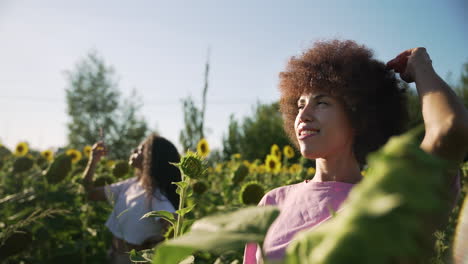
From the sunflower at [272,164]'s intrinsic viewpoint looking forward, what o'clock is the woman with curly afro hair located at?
The woman with curly afro hair is roughly at 12 o'clock from the sunflower.

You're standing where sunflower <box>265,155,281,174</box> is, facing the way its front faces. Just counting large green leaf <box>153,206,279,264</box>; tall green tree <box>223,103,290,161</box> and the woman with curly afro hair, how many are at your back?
1

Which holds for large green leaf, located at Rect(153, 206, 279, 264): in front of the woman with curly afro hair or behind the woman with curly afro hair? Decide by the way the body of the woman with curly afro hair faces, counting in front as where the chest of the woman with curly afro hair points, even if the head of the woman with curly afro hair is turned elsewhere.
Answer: in front

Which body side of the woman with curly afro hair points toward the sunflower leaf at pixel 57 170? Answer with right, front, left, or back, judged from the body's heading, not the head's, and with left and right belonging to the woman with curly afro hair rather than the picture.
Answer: right

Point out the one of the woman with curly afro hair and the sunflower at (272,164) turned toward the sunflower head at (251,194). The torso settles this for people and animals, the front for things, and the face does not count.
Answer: the sunflower

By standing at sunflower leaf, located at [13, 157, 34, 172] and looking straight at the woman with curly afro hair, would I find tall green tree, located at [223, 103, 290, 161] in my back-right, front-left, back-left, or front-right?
back-left

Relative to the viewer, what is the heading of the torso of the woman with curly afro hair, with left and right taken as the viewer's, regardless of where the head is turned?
facing the viewer and to the left of the viewer

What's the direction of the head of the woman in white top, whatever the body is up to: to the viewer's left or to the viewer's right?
to the viewer's left

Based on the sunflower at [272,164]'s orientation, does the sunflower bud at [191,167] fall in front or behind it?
in front

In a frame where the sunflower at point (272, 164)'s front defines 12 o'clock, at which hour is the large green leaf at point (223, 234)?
The large green leaf is roughly at 12 o'clock from the sunflower.

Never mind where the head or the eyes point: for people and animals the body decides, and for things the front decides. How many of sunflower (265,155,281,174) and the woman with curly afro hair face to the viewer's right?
0

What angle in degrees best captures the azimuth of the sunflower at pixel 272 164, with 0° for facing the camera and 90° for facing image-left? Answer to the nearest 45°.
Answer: approximately 0°

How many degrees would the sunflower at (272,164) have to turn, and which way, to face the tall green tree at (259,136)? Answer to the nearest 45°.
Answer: approximately 180°

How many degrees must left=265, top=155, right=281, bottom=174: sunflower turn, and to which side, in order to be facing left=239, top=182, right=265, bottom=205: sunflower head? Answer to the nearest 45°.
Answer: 0° — it already faces it

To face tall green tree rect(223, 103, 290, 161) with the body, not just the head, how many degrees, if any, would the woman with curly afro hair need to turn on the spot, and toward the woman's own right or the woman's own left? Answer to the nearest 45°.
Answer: approximately 135° to the woman's own right

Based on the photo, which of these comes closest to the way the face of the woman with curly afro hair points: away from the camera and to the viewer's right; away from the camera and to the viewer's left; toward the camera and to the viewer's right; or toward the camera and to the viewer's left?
toward the camera and to the viewer's left
